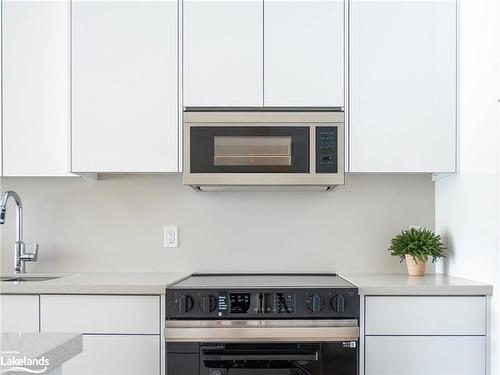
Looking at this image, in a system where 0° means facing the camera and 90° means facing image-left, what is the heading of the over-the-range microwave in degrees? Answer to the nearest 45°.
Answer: approximately 0°

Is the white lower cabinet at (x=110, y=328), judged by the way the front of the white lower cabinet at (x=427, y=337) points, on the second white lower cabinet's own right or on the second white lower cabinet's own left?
on the second white lower cabinet's own right

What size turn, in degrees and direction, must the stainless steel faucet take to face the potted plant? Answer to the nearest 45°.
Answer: approximately 90° to its left

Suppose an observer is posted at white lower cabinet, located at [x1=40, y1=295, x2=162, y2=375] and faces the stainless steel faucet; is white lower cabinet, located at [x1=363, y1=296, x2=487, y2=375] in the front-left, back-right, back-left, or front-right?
back-right

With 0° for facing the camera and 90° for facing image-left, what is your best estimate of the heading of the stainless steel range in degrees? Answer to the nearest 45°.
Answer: approximately 0°

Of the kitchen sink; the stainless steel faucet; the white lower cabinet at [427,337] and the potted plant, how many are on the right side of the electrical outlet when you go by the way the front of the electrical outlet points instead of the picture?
2
